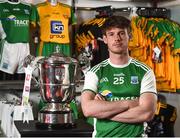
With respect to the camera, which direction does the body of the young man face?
toward the camera

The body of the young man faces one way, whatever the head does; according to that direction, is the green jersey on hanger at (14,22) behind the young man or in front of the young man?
behind

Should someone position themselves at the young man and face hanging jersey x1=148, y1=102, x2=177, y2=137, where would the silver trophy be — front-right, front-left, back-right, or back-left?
back-left

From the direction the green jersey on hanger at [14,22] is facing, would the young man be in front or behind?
in front

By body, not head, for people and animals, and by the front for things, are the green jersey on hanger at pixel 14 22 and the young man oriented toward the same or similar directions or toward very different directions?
same or similar directions

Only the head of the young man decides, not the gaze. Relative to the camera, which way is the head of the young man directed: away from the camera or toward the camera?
toward the camera

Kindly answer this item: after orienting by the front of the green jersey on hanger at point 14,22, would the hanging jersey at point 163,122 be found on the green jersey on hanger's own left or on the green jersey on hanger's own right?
on the green jersey on hanger's own left

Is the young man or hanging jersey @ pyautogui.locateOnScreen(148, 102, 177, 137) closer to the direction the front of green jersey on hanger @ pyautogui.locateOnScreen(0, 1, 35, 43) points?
the young man

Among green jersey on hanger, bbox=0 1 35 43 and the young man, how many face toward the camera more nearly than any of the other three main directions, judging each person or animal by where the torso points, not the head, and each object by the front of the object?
2

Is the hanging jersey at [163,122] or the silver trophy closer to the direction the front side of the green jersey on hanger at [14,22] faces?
the silver trophy

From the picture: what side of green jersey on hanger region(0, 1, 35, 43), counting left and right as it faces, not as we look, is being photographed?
front

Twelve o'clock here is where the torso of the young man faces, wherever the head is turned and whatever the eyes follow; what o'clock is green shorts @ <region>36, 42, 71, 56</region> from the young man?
The green shorts is roughly at 5 o'clock from the young man.
